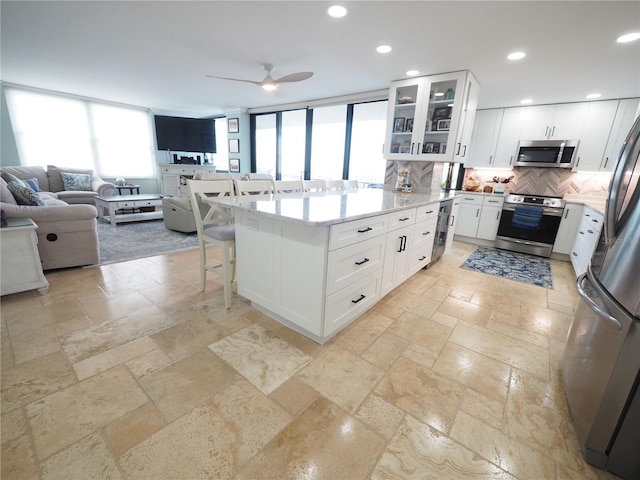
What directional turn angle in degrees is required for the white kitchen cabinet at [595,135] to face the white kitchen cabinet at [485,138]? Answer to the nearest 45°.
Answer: approximately 90° to its right

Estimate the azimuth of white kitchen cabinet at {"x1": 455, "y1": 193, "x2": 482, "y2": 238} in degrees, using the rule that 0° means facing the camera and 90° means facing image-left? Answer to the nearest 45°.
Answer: approximately 0°

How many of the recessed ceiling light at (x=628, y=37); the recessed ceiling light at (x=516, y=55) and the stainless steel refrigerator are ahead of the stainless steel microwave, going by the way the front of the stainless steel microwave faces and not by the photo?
3

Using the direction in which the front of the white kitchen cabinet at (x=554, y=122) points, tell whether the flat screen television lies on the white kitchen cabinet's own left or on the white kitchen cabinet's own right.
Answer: on the white kitchen cabinet's own right

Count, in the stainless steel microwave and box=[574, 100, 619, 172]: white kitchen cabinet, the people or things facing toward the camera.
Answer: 2

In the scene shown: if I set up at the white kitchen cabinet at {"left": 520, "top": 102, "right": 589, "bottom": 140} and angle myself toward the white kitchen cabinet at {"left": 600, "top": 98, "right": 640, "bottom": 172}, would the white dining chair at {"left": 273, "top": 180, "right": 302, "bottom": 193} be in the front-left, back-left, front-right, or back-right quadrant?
back-right

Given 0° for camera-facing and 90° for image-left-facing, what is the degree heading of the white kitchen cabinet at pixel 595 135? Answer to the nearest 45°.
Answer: approximately 0°
